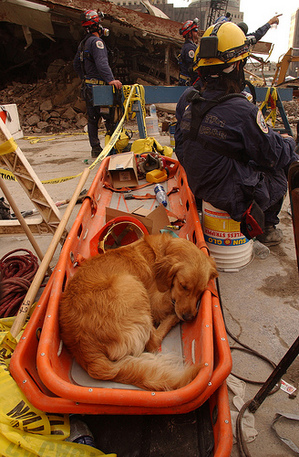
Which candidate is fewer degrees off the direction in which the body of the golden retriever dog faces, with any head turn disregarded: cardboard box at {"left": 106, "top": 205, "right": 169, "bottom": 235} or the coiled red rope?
the cardboard box

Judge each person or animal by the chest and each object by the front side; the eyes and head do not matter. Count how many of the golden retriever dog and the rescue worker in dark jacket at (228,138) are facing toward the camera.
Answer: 0

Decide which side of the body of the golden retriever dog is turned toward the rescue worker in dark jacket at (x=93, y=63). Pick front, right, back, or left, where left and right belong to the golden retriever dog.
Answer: left

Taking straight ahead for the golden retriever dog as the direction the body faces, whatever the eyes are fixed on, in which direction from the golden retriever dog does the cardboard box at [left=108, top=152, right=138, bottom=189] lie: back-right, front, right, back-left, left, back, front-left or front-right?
left

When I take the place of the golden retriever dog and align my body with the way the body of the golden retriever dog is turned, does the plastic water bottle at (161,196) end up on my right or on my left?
on my left

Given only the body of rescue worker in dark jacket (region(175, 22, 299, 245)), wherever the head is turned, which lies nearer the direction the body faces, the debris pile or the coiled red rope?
the debris pile

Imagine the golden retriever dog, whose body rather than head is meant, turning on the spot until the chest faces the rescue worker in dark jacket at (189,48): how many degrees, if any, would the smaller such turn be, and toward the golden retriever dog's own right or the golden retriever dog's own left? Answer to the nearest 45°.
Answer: approximately 90° to the golden retriever dog's own left

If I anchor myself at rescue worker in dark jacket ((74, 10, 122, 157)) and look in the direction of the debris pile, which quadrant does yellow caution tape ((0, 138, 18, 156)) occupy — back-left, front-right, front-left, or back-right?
back-left

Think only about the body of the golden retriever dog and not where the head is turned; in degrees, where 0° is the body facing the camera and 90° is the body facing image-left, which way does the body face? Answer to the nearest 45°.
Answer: approximately 270°
